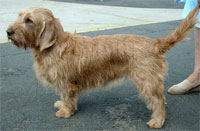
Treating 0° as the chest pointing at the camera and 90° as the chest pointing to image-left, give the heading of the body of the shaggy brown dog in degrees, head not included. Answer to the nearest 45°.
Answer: approximately 90°
